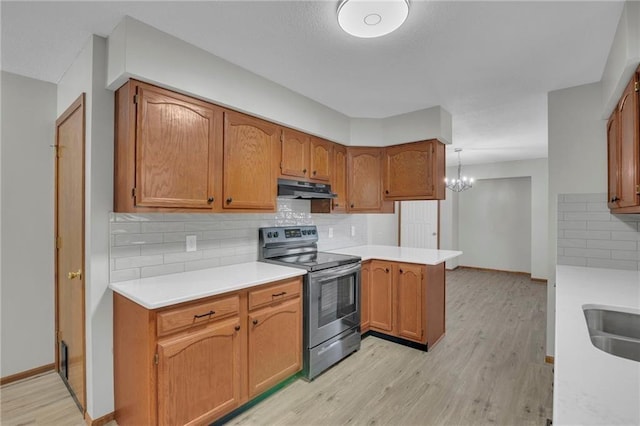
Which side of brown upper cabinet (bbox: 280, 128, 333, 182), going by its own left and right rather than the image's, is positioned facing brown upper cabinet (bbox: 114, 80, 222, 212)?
right

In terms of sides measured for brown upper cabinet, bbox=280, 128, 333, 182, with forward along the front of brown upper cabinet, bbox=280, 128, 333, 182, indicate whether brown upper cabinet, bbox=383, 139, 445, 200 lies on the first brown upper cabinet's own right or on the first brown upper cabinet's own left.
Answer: on the first brown upper cabinet's own left

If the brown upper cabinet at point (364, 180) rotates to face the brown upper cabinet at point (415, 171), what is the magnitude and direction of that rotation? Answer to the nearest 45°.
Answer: approximately 90° to its left

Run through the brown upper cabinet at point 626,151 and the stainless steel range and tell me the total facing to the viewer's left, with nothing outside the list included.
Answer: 1

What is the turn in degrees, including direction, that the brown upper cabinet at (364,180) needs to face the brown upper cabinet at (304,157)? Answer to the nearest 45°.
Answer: approximately 45° to its right

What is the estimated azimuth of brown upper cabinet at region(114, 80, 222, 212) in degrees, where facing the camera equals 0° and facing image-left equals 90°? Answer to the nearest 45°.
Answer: approximately 315°

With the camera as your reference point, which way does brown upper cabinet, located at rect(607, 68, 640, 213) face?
facing to the left of the viewer

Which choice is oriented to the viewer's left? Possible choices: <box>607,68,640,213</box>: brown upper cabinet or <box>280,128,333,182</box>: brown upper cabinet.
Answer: <box>607,68,640,213</box>: brown upper cabinet
